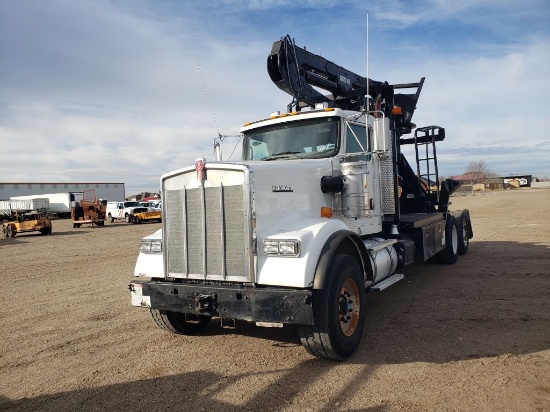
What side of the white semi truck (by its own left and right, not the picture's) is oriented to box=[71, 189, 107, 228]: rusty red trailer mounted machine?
right

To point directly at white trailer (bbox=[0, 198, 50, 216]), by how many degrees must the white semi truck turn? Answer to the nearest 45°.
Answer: approximately 90° to its right

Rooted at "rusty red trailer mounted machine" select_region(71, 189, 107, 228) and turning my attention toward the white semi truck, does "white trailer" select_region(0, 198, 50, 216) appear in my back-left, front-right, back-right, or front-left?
back-right

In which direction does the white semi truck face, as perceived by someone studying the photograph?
facing the viewer and to the left of the viewer

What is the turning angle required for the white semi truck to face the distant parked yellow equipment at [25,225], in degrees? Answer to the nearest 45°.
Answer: approximately 90° to its right

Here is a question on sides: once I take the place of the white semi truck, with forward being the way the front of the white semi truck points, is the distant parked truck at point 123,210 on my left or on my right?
on my right
